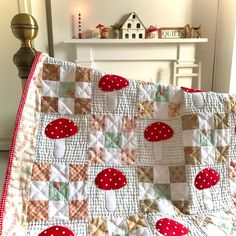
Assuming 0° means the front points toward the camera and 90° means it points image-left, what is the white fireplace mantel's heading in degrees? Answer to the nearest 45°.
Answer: approximately 0°

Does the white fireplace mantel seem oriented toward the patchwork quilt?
yes

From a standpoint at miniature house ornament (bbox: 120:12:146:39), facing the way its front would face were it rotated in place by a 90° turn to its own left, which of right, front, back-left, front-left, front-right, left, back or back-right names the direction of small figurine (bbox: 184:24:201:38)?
front

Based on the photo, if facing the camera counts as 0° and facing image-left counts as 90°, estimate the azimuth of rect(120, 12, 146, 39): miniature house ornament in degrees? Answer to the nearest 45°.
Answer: approximately 0°
